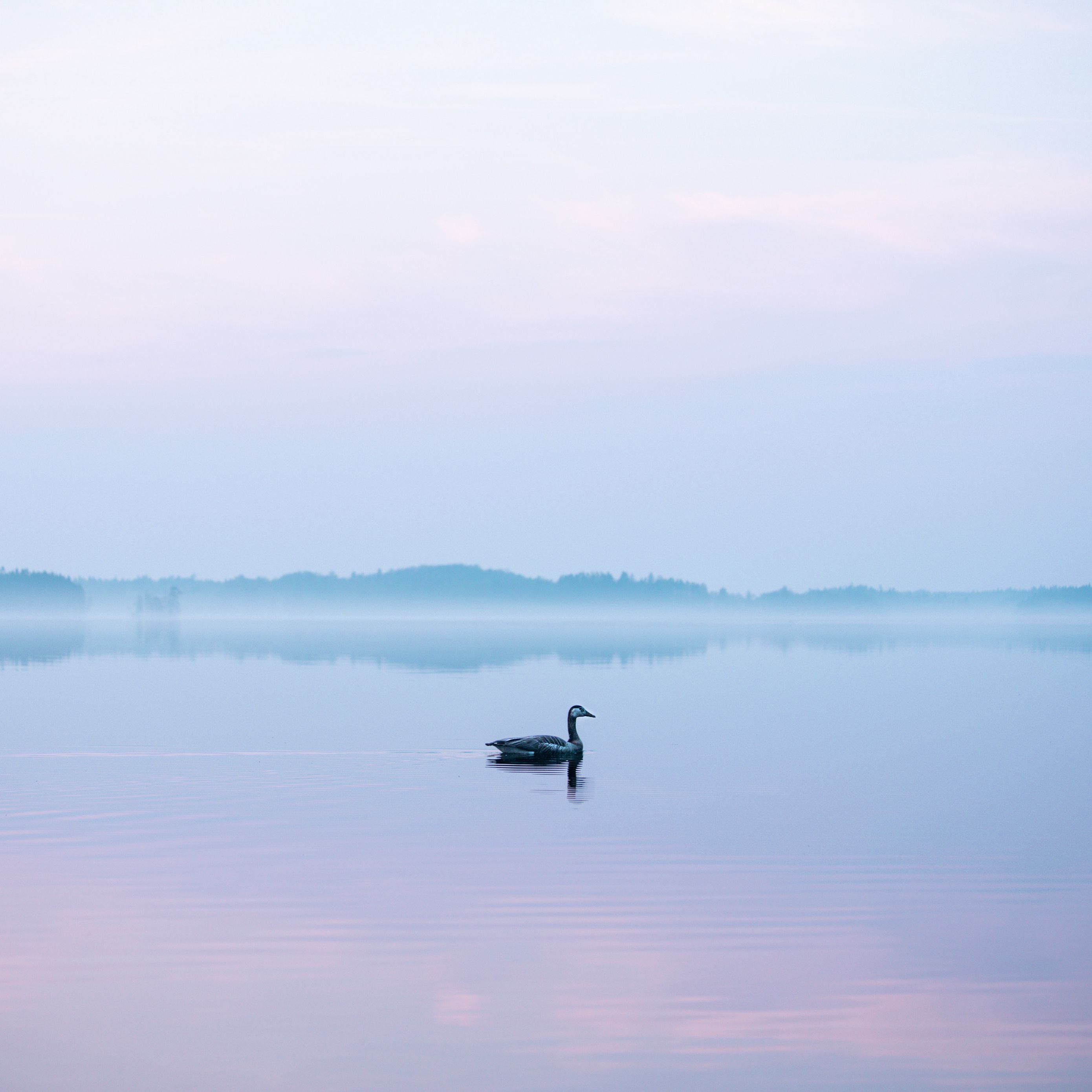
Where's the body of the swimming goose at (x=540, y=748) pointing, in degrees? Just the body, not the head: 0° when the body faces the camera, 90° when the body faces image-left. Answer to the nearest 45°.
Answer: approximately 270°
